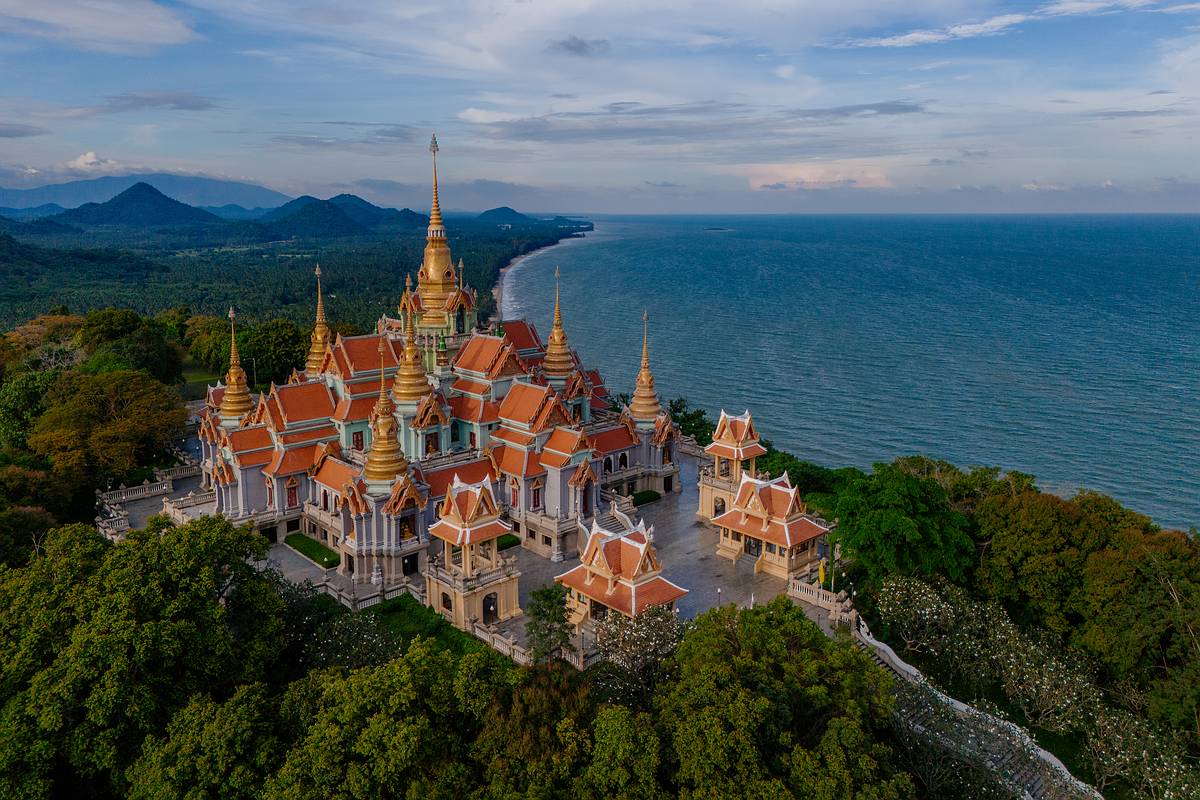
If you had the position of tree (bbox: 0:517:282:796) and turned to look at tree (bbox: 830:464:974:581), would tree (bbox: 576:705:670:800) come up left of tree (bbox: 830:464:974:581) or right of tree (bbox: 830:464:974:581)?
right

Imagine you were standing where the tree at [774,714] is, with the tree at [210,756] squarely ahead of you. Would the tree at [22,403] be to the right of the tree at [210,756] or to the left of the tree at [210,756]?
right
